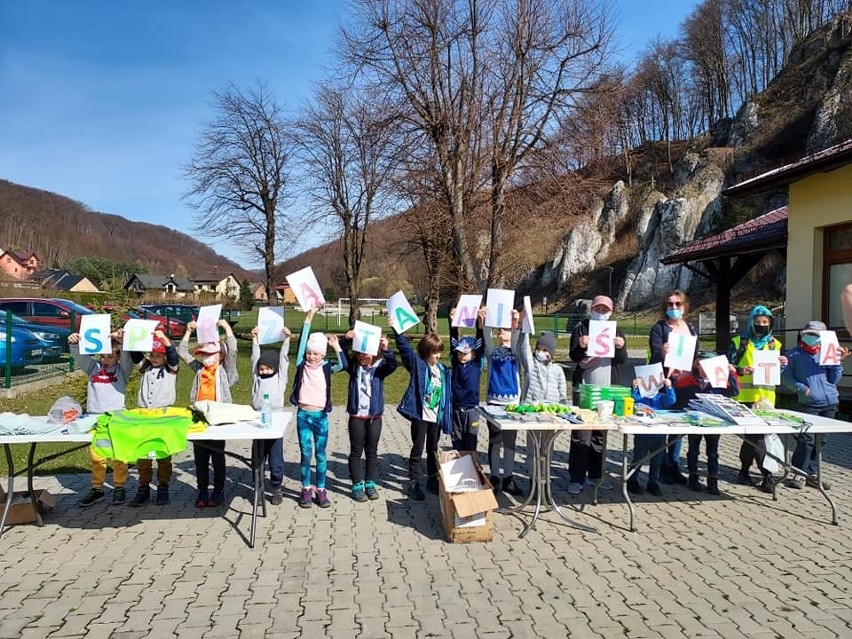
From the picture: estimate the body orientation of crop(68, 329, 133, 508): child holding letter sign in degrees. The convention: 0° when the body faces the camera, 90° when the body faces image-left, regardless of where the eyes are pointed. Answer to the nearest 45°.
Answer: approximately 0°

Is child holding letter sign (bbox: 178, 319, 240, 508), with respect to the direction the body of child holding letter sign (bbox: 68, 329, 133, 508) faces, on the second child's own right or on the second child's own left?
on the second child's own left

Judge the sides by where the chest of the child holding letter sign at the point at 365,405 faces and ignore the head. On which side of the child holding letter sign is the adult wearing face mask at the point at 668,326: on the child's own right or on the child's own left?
on the child's own left

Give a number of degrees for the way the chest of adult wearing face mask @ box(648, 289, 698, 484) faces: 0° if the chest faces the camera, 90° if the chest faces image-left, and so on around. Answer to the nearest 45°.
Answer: approximately 0°

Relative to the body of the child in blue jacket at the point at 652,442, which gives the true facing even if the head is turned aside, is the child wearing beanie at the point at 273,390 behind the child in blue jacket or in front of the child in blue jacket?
in front

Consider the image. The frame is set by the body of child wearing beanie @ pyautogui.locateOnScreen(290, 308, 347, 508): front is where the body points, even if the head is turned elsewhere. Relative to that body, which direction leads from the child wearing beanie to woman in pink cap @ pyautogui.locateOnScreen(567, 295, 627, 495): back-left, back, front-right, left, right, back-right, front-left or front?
left

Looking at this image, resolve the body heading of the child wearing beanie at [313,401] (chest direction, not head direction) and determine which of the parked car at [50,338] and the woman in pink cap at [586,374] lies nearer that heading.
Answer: the woman in pink cap

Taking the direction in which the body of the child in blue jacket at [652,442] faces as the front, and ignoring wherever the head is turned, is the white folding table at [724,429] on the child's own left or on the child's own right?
on the child's own left
